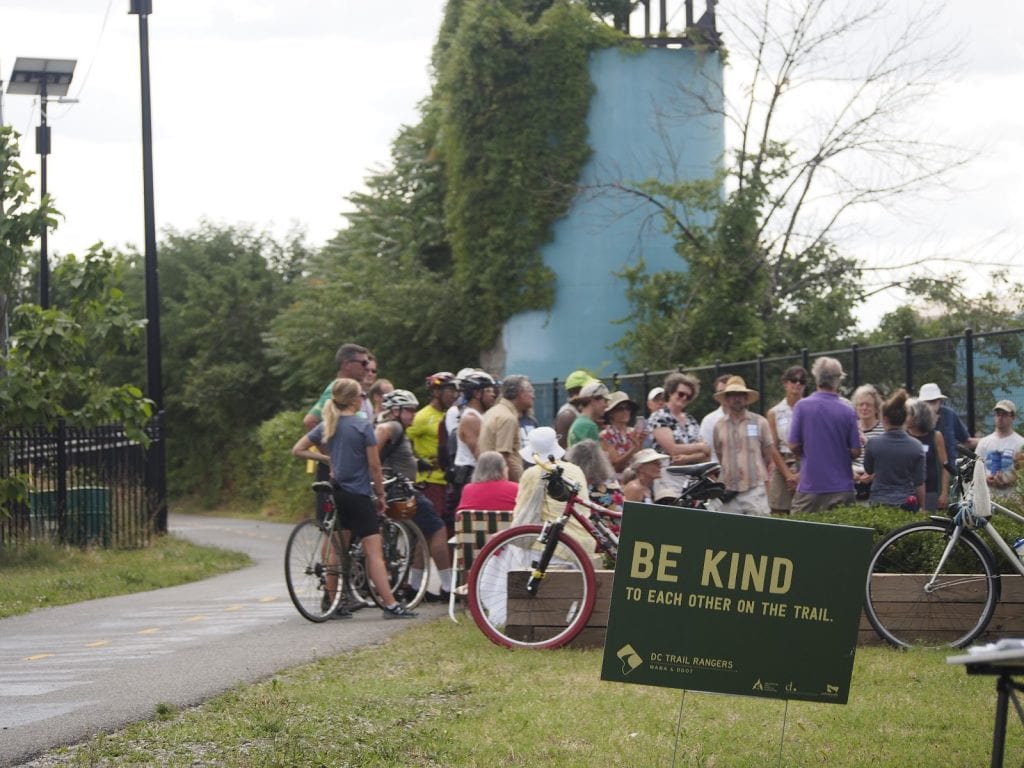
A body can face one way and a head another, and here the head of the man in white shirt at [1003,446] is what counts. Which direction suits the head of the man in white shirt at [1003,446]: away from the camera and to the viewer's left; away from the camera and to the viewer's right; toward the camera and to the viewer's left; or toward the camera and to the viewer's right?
toward the camera and to the viewer's left

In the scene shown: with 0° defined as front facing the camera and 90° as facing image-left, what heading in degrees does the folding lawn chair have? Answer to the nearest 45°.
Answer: approximately 180°

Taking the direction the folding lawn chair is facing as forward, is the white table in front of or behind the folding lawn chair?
behind

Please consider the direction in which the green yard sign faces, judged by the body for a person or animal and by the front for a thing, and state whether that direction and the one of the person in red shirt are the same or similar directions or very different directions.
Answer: very different directions

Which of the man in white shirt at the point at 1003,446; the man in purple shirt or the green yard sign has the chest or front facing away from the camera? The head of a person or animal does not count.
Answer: the man in purple shirt

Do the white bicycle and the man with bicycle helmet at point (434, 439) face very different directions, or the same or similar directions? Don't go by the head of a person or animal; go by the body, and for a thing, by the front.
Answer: very different directions

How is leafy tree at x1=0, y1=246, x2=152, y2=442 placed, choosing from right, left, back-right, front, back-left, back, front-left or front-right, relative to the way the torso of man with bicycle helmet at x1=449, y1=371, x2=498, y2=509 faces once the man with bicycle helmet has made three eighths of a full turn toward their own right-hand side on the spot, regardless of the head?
right

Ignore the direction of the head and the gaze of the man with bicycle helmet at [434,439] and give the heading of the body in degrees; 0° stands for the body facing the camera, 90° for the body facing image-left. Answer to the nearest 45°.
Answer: approximately 270°

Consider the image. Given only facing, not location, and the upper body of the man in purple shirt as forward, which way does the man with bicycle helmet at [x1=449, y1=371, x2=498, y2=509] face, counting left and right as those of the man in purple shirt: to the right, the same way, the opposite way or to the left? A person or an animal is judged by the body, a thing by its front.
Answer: to the right

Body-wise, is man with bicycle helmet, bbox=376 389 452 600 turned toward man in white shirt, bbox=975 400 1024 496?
yes

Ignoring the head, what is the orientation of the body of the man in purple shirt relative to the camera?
away from the camera

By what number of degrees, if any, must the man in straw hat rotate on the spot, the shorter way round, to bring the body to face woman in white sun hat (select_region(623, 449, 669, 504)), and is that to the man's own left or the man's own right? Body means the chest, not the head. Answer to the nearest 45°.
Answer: approximately 90° to the man's own right

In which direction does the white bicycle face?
to the viewer's left

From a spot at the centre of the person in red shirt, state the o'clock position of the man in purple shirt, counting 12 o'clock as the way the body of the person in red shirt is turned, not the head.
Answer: The man in purple shirt is roughly at 3 o'clock from the person in red shirt.

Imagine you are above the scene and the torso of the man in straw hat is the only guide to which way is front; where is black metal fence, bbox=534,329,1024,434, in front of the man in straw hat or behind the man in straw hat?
behind

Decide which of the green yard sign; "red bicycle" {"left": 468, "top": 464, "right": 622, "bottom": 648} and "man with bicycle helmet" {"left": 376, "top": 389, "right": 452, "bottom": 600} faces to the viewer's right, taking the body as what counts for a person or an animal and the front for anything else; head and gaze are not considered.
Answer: the man with bicycle helmet
